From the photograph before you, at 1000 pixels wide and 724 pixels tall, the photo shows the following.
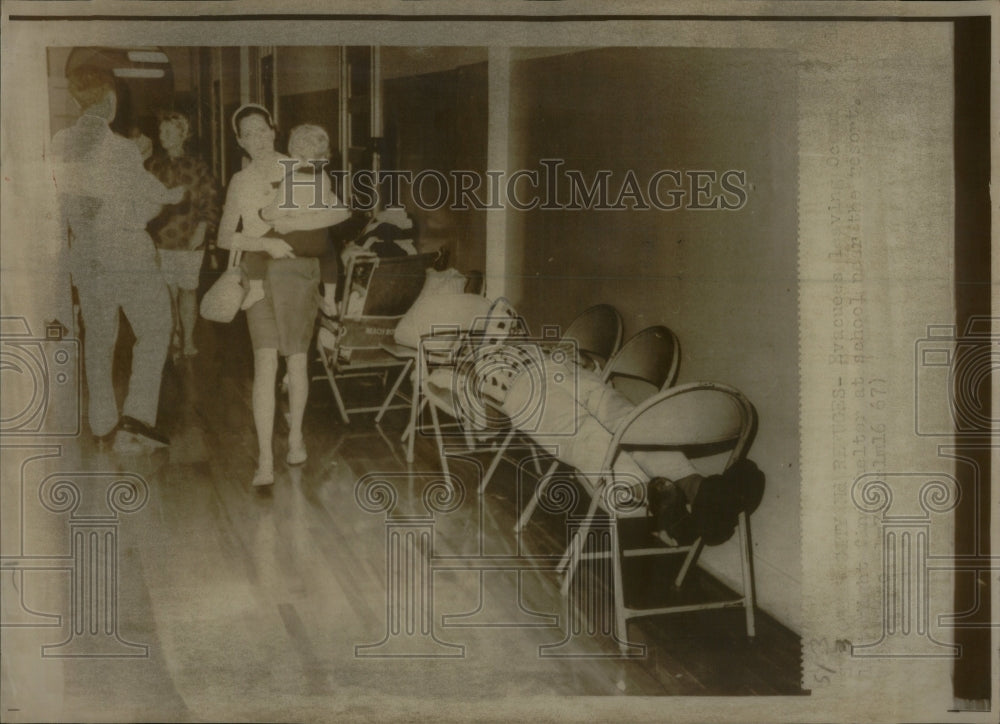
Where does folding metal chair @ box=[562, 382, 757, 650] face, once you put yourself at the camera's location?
facing away from the viewer and to the left of the viewer

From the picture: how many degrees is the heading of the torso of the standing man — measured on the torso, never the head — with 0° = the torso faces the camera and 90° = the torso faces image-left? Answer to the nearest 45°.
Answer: approximately 225°

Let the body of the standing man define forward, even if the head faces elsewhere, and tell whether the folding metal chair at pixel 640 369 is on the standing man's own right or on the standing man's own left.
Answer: on the standing man's own right
